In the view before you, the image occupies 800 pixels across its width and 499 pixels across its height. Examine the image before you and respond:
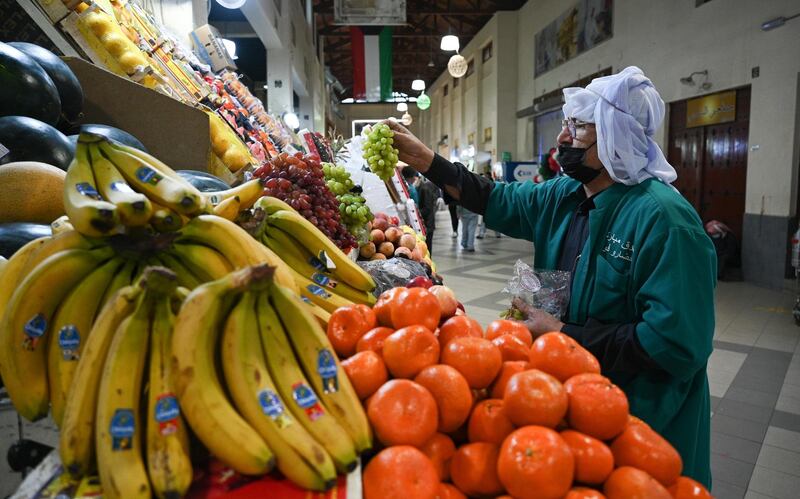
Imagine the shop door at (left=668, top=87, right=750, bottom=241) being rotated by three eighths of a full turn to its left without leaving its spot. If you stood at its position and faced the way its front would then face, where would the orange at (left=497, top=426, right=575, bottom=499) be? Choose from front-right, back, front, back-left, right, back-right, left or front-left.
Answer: right

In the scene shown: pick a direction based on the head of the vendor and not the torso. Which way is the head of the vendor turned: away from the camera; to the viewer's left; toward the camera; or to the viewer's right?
to the viewer's left

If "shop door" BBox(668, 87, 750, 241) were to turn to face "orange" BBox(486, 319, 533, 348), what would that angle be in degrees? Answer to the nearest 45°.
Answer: approximately 45° to its left

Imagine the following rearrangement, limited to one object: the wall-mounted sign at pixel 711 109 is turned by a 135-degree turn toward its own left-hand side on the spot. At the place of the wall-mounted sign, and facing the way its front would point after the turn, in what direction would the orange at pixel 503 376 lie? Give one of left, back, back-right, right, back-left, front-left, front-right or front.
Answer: right

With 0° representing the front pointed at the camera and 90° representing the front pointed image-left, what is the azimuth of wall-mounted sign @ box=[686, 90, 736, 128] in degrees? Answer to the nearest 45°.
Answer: approximately 45°

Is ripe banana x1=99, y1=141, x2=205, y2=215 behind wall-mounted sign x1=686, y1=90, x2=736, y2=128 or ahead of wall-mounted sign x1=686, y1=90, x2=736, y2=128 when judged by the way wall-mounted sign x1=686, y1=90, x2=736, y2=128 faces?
ahead

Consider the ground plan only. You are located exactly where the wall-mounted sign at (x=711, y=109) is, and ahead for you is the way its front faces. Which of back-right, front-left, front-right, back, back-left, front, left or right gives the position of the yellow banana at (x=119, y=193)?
front-left

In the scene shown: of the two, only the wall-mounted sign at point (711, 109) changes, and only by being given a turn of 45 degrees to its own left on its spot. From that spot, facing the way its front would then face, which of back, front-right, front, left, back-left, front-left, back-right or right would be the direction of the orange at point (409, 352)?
front

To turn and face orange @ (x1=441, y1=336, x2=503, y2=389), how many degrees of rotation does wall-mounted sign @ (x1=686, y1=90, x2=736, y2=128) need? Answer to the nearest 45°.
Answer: approximately 45° to its left

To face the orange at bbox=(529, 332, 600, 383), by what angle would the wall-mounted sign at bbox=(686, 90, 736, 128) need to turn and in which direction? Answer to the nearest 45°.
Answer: approximately 45° to its left

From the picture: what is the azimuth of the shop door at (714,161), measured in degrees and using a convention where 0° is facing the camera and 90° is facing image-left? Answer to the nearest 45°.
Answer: approximately 45°

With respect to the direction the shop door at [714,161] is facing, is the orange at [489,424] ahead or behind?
ahead

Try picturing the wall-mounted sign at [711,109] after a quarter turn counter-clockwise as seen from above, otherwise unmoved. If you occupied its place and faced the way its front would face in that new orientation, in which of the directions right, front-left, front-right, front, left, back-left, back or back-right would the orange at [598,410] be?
front-right
